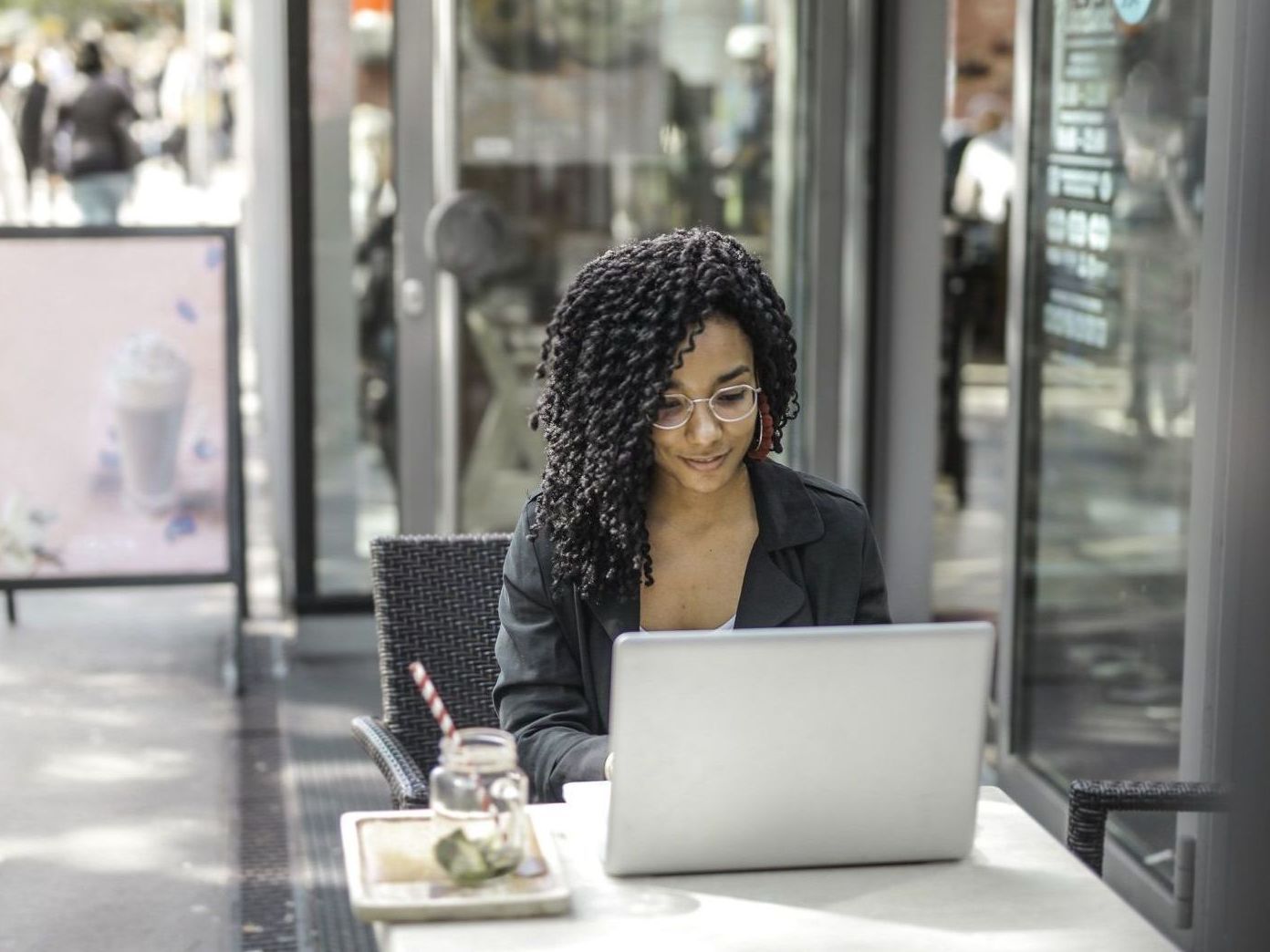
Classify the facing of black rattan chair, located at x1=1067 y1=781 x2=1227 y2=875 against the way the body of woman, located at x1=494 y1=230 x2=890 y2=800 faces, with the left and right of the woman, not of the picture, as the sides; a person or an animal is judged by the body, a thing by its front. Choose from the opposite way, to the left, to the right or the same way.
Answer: to the right

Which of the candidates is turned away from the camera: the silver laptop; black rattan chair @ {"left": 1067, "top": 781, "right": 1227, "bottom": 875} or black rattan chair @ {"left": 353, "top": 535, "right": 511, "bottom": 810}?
the silver laptop

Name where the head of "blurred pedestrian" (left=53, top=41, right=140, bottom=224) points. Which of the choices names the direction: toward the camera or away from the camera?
away from the camera

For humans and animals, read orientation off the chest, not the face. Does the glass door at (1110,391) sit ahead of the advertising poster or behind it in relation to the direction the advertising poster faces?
ahead

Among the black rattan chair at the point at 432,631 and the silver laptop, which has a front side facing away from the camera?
the silver laptop

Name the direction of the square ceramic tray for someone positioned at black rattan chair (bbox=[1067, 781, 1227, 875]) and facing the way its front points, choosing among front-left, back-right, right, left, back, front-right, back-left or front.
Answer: front-left

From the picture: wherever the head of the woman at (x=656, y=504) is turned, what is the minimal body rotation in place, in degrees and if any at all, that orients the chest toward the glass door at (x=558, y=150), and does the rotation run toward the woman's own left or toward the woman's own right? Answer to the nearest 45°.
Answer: approximately 180°

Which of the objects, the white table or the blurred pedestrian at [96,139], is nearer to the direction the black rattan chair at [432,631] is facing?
the white table

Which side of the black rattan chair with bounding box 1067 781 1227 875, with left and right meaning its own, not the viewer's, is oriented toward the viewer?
left

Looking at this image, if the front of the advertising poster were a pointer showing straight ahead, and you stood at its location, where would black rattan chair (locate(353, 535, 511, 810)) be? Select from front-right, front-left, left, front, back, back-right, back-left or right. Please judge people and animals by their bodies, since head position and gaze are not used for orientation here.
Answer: front

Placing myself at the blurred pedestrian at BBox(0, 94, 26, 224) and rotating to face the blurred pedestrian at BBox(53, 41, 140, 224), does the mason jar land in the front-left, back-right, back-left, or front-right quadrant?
front-right

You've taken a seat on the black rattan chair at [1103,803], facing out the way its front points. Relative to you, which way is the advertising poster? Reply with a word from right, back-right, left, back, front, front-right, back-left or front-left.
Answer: front-right

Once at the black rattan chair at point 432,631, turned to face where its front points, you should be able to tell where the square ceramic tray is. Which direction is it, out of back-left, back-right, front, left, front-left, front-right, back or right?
front-right

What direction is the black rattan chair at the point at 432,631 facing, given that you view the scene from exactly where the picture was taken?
facing the viewer and to the right of the viewer

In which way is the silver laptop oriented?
away from the camera

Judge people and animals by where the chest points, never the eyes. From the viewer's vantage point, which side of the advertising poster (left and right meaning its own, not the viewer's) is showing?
front

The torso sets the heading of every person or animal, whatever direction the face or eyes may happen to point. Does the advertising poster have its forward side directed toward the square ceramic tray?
yes

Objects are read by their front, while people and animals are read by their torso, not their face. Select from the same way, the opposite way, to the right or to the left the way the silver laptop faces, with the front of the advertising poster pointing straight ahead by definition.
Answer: the opposite way

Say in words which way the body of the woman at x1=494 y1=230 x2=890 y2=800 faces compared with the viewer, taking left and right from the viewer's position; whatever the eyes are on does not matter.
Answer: facing the viewer

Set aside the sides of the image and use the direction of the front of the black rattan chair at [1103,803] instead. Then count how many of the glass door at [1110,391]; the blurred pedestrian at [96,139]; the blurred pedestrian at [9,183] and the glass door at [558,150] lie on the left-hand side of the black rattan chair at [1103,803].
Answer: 0
